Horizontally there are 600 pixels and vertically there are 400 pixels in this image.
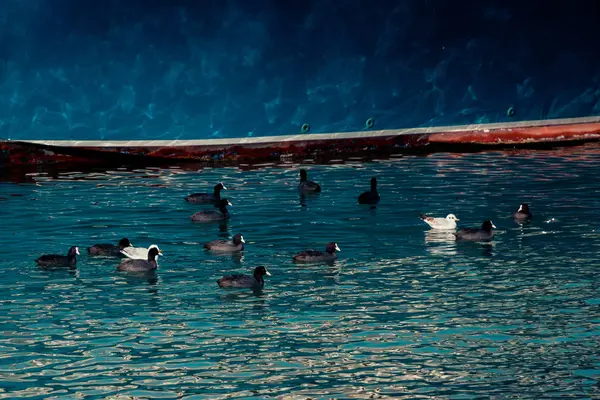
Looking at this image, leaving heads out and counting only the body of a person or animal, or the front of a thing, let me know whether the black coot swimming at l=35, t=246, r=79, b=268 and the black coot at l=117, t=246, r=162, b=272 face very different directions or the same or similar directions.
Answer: same or similar directions

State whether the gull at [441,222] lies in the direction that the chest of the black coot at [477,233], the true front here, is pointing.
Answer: no

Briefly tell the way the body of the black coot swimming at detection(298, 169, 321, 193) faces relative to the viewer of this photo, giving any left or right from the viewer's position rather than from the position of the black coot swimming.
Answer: facing to the left of the viewer

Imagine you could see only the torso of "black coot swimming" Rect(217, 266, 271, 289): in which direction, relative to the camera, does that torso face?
to the viewer's right

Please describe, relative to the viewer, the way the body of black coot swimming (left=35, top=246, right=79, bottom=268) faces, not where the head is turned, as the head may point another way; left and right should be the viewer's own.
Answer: facing to the right of the viewer

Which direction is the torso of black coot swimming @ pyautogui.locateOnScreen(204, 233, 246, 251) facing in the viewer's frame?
to the viewer's right

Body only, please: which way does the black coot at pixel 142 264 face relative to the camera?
to the viewer's right

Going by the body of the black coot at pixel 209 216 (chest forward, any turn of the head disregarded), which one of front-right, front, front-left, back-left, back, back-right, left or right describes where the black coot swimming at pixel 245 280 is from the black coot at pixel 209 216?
right

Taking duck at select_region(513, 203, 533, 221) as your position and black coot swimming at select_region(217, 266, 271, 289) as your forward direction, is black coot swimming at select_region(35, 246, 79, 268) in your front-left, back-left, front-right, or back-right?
front-right

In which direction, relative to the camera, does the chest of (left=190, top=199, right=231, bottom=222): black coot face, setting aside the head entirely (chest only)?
to the viewer's right

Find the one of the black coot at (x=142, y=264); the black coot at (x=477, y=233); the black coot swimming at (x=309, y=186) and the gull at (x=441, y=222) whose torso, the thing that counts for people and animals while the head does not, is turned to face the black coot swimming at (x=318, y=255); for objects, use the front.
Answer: the black coot at (x=142, y=264)

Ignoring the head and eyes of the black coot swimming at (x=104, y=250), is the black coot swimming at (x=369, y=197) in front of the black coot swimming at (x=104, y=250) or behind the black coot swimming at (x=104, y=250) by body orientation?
in front

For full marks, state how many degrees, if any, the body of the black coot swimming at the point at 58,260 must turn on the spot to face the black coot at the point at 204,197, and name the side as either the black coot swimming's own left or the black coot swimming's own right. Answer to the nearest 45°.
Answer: approximately 45° to the black coot swimming's own left

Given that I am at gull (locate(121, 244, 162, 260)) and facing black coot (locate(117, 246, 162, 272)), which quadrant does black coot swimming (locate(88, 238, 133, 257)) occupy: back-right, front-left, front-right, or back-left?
back-right

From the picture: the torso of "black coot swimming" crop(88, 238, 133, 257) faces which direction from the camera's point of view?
to the viewer's right
